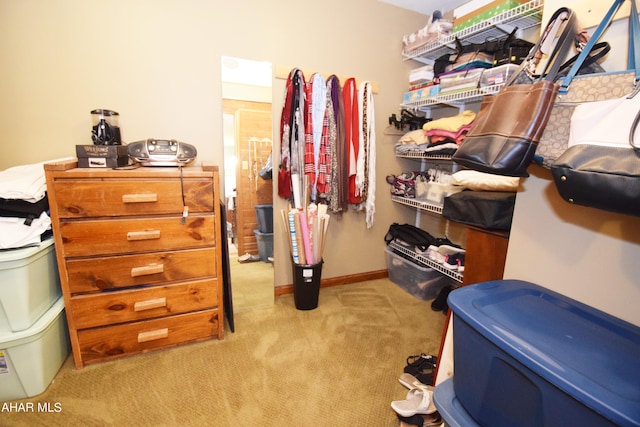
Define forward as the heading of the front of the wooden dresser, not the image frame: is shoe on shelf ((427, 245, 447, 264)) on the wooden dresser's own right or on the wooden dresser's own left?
on the wooden dresser's own left

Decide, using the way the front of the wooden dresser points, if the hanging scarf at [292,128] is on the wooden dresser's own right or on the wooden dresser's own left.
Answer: on the wooden dresser's own left

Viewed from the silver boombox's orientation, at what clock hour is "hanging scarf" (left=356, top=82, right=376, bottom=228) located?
The hanging scarf is roughly at 9 o'clock from the silver boombox.

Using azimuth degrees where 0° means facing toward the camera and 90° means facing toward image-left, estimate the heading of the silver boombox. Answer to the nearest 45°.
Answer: approximately 0°

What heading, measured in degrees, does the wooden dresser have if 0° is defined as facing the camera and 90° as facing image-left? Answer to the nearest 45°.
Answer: approximately 0°

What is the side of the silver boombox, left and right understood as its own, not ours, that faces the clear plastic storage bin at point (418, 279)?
left

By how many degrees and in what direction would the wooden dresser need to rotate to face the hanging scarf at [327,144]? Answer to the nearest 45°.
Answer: approximately 90° to its left

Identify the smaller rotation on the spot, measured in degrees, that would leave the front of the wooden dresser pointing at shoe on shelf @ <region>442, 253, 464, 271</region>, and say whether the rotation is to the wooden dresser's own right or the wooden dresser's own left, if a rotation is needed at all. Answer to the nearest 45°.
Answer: approximately 90° to the wooden dresser's own left

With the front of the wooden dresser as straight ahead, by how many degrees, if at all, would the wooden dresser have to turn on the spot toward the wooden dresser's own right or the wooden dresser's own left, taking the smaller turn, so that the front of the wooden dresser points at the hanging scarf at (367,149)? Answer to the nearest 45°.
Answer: approximately 90° to the wooden dresser's own left

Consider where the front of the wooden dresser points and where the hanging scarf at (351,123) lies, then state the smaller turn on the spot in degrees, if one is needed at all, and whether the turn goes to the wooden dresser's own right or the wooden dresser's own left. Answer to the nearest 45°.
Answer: approximately 90° to the wooden dresser's own left
